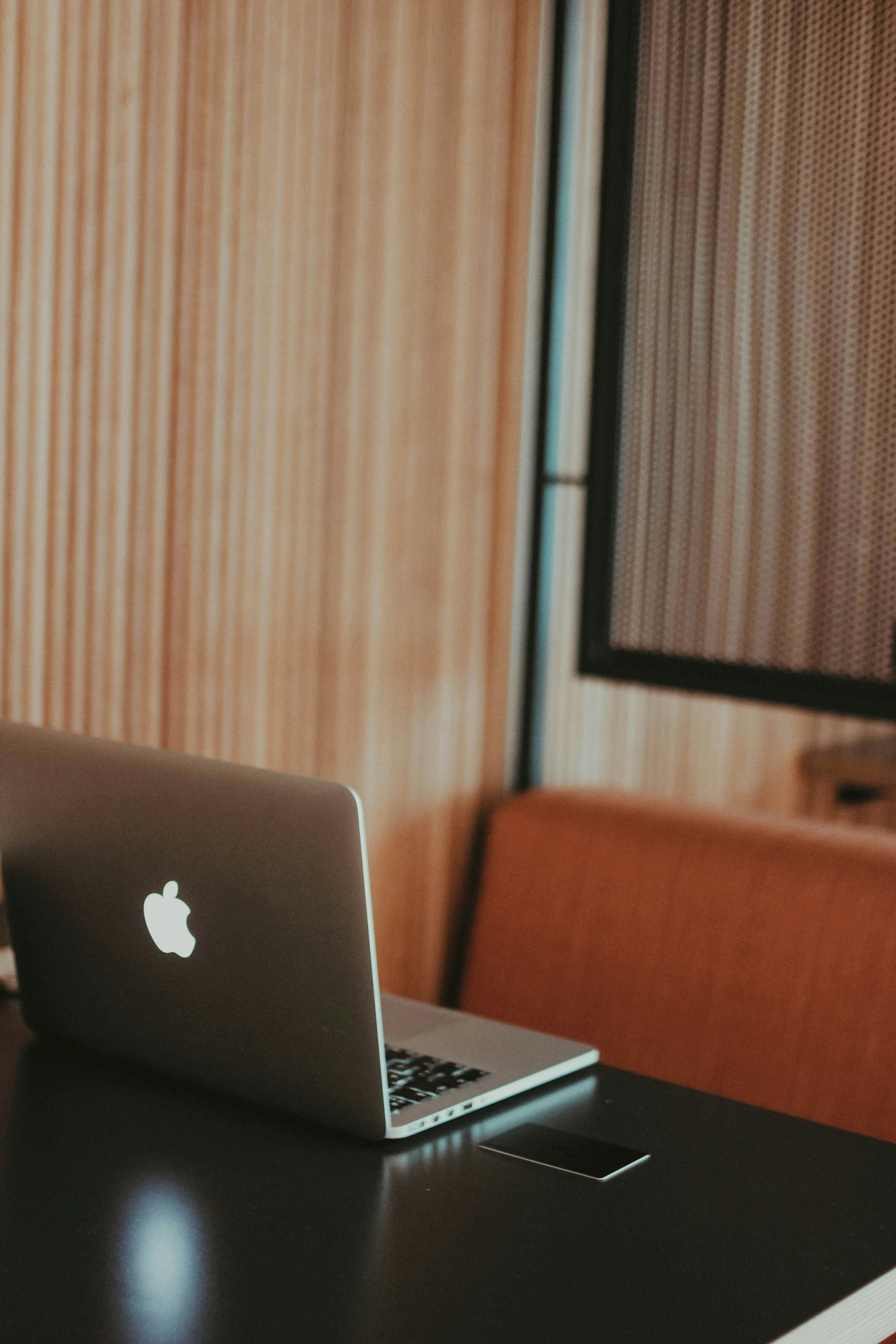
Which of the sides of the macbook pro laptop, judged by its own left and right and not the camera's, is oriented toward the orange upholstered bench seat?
front

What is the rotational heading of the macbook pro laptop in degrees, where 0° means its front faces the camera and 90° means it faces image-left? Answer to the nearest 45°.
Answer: approximately 225°

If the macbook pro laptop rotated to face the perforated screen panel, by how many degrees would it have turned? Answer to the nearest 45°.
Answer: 0° — it already faces it
